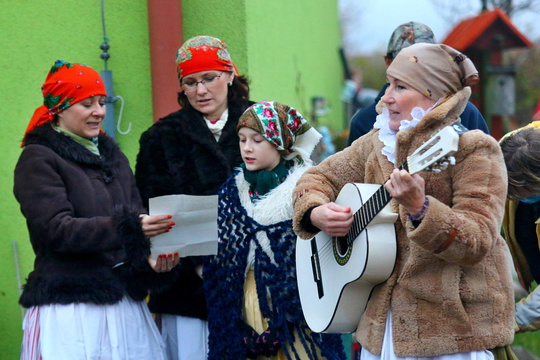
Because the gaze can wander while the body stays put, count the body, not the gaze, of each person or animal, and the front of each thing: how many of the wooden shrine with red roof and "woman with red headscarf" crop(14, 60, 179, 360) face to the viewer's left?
0

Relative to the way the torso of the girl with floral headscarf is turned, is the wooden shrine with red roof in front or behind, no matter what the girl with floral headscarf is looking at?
behind

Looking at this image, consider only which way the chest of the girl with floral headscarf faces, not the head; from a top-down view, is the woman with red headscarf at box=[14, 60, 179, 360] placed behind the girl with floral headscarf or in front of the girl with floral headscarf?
in front

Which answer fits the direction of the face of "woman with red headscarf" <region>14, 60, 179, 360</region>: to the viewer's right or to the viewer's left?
to the viewer's right

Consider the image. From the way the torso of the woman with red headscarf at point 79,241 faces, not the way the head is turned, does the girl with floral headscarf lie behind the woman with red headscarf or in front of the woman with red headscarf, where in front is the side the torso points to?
in front

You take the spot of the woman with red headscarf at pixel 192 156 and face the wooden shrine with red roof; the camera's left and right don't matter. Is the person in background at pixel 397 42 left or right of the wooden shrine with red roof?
right

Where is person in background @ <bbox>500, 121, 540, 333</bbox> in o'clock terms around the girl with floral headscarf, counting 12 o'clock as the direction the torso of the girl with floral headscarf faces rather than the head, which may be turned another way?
The person in background is roughly at 8 o'clock from the girl with floral headscarf.

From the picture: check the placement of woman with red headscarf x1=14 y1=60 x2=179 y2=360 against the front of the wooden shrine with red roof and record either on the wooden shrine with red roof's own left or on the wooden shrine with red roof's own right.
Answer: on the wooden shrine with red roof's own right

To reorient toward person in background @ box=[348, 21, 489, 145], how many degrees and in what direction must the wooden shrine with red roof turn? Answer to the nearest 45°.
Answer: approximately 45° to its right

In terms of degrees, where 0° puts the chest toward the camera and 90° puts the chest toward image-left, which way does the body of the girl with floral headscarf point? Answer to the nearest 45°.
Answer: approximately 45°

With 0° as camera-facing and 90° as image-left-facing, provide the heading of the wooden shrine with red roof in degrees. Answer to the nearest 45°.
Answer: approximately 315°
